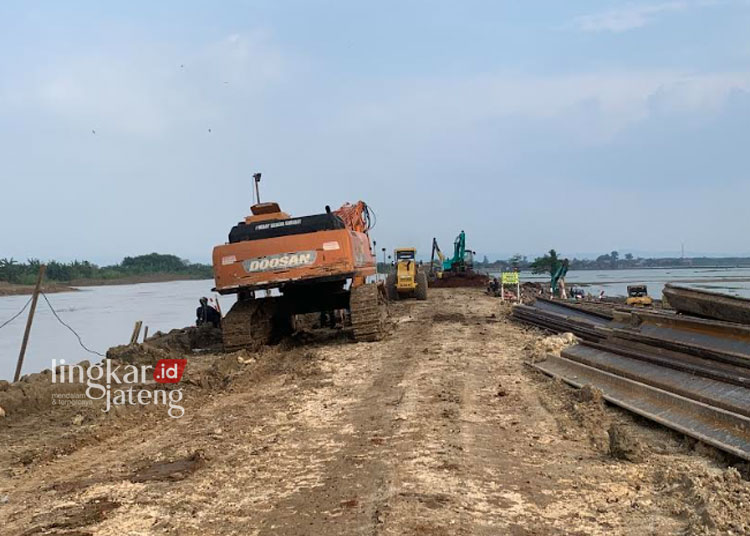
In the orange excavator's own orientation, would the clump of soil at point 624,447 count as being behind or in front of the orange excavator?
behind

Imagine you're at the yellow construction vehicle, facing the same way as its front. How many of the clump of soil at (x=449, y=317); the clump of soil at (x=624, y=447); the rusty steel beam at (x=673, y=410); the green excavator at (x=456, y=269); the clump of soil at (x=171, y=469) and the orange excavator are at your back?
5

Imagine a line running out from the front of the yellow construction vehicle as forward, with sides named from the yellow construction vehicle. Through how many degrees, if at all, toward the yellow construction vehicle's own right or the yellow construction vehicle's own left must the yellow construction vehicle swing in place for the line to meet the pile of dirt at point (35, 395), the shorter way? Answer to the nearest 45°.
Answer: approximately 180°

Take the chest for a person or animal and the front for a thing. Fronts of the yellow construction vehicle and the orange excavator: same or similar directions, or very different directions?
same or similar directions

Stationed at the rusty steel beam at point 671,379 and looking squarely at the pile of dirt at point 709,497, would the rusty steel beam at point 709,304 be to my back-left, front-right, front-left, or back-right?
back-left

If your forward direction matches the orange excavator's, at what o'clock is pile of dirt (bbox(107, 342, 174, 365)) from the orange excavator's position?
The pile of dirt is roughly at 9 o'clock from the orange excavator.

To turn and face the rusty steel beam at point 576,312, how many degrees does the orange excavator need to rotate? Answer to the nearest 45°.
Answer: approximately 90° to its right

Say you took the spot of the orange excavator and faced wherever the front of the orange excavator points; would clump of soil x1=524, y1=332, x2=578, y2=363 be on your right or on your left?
on your right

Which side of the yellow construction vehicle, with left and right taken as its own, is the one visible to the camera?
back

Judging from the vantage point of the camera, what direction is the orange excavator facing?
facing away from the viewer

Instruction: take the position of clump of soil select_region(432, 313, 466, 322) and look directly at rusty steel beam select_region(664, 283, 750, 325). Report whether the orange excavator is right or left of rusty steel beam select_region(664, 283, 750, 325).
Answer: right

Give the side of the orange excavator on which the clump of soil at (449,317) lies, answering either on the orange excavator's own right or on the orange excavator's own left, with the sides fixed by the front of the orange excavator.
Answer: on the orange excavator's own right

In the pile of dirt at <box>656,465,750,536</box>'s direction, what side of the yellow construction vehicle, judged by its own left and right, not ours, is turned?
back
